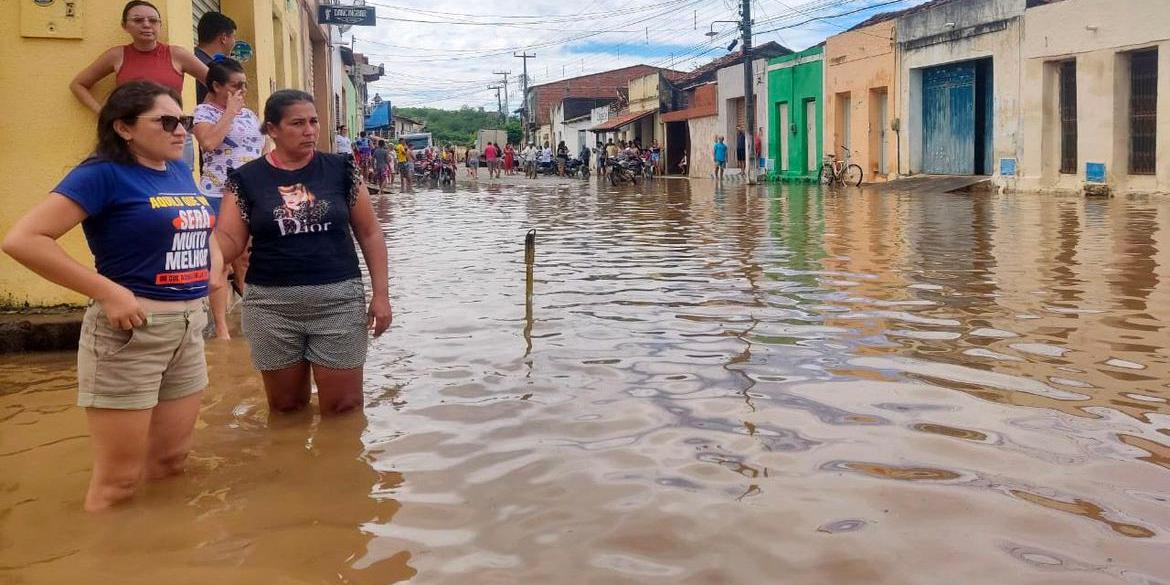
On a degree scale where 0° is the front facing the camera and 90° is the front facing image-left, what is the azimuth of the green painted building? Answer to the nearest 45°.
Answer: approximately 45°

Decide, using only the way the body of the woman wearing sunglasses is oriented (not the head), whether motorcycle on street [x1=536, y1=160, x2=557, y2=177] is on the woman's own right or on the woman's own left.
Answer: on the woman's own left

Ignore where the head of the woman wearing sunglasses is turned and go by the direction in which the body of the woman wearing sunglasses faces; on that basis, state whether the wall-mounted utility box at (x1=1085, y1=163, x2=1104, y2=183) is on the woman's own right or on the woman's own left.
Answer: on the woman's own left

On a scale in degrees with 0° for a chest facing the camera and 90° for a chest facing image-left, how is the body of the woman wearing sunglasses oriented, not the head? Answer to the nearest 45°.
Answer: approximately 315°

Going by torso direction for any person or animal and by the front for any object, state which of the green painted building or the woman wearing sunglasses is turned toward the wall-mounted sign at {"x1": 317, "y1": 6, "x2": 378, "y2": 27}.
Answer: the green painted building

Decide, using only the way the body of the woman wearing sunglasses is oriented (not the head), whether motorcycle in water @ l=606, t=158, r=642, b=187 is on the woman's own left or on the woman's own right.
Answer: on the woman's own left
